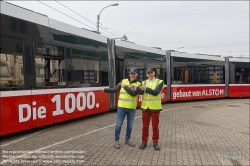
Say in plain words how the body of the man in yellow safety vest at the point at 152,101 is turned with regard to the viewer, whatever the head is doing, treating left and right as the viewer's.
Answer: facing the viewer
